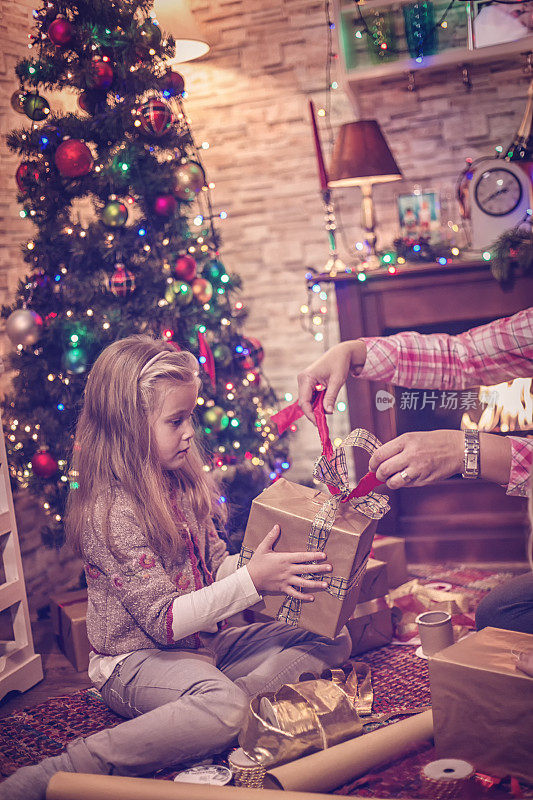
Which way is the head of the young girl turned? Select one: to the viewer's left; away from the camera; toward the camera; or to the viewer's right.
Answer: to the viewer's right

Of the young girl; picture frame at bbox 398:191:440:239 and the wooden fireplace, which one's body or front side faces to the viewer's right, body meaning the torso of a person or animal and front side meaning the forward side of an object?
the young girl

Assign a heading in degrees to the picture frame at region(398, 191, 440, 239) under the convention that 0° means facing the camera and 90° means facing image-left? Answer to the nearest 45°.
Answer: approximately 0°

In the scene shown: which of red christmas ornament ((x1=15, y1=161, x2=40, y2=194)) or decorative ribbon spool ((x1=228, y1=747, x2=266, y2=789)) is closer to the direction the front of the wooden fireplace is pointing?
the decorative ribbon spool

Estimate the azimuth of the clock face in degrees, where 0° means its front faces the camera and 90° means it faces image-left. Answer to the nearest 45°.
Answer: approximately 0°

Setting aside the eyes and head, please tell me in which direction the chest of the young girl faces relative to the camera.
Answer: to the viewer's right

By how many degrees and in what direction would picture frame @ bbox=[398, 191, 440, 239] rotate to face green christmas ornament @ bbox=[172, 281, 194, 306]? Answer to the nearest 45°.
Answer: approximately 45° to its right

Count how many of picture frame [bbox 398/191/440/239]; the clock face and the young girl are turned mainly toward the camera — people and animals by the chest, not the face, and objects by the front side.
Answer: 2
